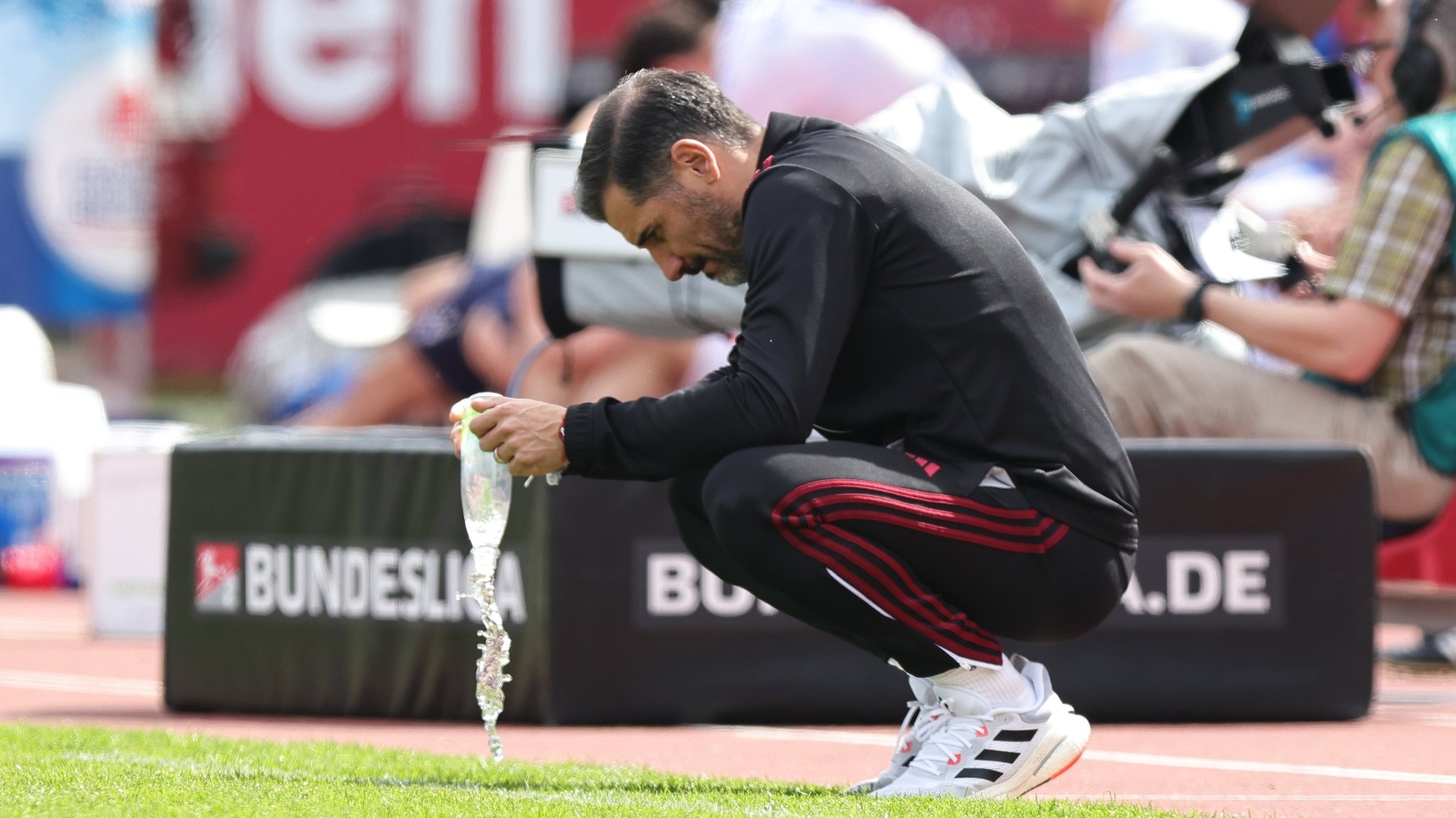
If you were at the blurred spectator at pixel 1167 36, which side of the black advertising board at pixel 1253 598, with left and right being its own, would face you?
back

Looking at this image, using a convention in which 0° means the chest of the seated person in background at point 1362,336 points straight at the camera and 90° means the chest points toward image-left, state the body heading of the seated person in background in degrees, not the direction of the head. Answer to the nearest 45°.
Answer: approximately 90°

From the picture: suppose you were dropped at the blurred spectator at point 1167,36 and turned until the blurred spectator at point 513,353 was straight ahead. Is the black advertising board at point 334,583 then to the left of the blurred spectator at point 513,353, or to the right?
left

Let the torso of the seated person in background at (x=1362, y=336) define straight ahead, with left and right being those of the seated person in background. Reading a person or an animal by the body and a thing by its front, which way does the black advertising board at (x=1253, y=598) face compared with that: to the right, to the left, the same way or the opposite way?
to the left

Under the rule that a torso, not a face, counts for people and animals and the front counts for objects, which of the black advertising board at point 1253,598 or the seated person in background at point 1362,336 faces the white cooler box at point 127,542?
the seated person in background

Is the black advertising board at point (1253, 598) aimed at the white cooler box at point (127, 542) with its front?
no

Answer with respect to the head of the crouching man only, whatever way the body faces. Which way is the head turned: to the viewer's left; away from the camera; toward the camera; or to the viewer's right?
to the viewer's left

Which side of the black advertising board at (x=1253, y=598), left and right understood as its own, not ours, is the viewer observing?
front

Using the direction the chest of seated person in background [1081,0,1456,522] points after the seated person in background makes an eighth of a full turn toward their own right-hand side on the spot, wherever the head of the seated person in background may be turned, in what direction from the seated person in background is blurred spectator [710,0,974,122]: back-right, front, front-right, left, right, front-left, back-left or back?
front

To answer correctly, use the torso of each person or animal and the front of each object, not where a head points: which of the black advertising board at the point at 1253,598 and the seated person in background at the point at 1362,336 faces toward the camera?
the black advertising board

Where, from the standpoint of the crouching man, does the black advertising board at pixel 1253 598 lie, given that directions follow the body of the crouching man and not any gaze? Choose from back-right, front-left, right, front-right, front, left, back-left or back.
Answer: back-right

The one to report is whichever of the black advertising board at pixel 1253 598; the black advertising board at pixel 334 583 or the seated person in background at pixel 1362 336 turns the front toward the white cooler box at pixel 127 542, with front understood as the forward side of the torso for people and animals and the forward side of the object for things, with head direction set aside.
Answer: the seated person in background

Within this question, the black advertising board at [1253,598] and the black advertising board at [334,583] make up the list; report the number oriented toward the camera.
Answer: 2

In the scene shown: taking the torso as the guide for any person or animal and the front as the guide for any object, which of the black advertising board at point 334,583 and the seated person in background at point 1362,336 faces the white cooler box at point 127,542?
the seated person in background

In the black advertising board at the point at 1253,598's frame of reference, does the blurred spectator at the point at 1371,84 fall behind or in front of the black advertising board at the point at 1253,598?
behind

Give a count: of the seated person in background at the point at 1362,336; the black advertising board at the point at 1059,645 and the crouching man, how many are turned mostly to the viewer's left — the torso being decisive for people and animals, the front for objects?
2

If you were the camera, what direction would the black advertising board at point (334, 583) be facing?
facing the viewer

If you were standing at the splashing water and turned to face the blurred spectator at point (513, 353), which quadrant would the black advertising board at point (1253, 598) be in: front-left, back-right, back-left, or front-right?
front-right

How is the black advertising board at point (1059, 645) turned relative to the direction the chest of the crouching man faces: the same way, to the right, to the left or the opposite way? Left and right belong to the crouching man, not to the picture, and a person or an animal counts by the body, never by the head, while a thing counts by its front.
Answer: to the left

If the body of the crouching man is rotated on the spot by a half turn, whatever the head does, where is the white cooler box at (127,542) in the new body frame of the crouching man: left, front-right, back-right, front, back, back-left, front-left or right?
back-left

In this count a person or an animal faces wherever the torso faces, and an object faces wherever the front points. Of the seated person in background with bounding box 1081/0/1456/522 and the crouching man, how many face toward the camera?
0
